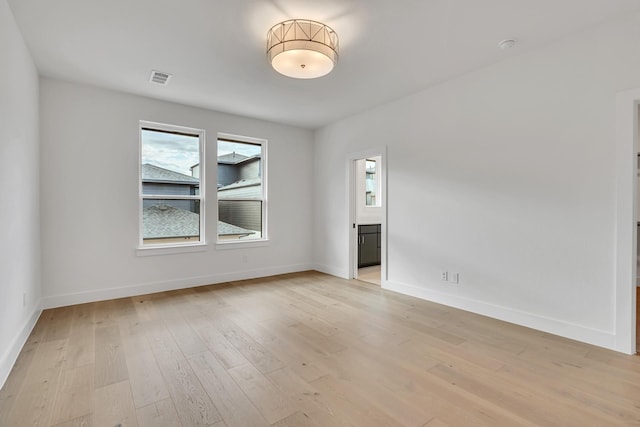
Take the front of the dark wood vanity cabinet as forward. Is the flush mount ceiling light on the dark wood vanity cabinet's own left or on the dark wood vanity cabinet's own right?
on the dark wood vanity cabinet's own right

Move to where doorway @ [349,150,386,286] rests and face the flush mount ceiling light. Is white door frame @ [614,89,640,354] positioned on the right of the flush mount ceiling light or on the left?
left
